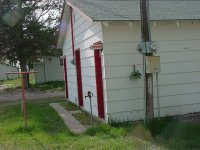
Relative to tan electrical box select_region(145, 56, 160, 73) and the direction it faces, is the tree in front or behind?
behind

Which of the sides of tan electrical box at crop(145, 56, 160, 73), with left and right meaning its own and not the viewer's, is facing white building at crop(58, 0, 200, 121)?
back

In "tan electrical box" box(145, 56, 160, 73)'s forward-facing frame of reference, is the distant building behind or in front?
behind

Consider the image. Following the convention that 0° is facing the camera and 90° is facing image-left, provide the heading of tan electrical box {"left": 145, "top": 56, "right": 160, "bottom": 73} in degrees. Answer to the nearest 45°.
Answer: approximately 0°
